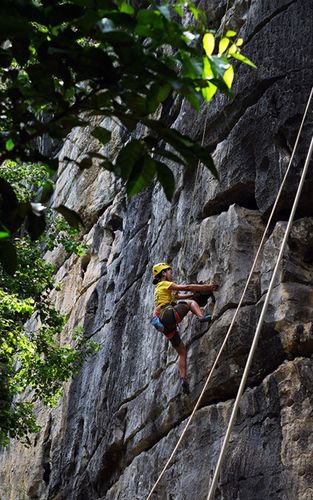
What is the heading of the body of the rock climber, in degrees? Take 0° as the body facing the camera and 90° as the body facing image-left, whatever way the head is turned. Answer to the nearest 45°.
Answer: approximately 270°

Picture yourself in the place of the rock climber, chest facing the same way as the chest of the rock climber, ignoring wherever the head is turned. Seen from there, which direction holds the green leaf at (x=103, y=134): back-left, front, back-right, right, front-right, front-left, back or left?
right

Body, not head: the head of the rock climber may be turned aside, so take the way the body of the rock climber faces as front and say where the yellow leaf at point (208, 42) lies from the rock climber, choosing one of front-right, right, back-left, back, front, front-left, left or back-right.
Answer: right

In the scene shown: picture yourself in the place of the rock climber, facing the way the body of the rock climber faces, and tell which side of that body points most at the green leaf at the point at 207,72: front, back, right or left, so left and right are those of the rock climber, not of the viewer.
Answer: right

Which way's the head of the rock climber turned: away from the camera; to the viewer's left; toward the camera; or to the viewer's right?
to the viewer's right

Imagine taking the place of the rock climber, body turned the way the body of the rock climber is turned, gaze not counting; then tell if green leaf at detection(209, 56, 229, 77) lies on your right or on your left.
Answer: on your right

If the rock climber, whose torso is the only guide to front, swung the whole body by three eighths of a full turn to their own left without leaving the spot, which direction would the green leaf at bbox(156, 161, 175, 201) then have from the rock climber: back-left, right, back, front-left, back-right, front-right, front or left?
back-left
